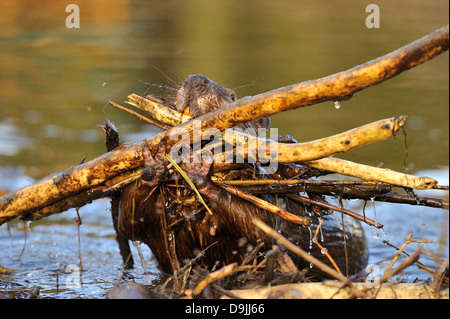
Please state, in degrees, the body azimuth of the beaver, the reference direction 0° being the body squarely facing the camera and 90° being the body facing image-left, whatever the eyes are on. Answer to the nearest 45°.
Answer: approximately 45°
